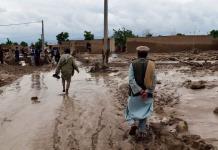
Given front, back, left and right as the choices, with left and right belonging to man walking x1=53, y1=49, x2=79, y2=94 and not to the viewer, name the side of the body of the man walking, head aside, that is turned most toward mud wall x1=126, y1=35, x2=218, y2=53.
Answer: front

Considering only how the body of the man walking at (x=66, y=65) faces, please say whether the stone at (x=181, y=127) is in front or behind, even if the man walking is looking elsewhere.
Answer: behind

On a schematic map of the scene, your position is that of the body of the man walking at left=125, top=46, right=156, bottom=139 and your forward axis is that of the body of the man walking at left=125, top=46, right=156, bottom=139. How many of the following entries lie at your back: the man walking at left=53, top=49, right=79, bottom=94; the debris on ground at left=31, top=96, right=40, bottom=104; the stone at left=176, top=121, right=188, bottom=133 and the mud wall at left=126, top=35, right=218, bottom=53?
0

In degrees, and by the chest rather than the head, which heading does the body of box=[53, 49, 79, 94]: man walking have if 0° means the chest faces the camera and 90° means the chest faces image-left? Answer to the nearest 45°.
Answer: approximately 180°

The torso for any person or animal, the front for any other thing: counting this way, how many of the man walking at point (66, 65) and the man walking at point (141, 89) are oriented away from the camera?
2

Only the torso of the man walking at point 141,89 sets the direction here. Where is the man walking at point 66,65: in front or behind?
in front

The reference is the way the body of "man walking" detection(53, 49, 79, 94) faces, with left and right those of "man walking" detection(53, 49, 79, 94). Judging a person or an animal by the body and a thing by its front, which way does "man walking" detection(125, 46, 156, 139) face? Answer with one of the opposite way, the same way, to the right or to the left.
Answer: the same way

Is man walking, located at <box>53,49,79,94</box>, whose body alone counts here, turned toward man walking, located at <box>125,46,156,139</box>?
no

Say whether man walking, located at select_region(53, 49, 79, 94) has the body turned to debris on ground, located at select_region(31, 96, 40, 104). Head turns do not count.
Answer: no

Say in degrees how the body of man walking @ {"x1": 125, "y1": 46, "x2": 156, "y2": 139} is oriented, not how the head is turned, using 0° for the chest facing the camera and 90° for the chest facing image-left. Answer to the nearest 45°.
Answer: approximately 180°

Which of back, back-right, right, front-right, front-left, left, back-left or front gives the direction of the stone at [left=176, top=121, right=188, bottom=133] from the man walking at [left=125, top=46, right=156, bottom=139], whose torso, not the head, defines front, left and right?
front-right

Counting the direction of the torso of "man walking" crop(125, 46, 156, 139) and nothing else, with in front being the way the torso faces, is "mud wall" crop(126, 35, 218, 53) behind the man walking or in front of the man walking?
in front

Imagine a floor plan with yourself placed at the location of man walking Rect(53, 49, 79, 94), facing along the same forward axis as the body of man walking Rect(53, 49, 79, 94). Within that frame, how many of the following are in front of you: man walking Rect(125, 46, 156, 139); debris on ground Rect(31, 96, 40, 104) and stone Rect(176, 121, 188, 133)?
0
